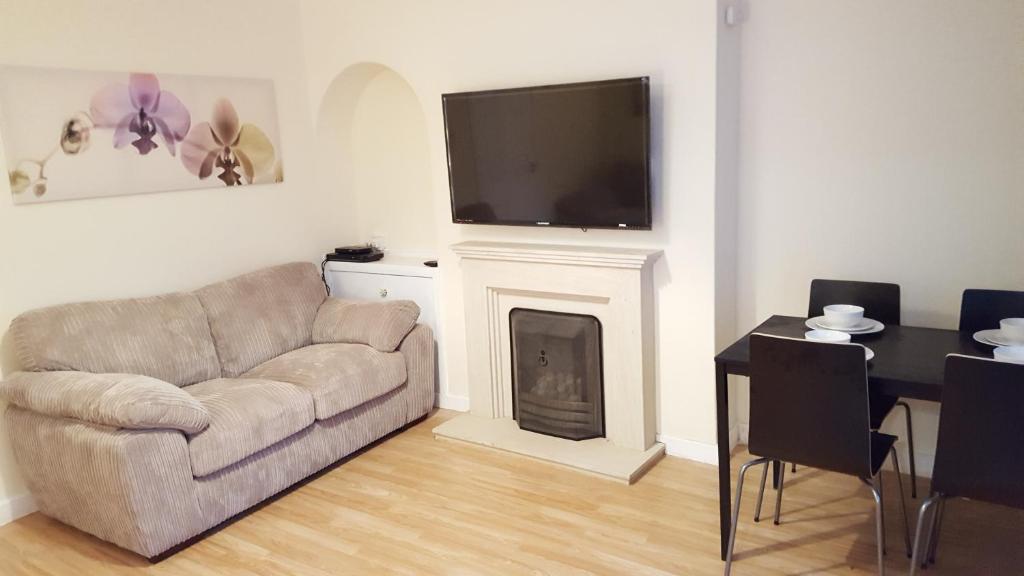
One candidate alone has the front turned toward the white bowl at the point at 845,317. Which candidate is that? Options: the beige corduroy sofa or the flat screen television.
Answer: the beige corduroy sofa

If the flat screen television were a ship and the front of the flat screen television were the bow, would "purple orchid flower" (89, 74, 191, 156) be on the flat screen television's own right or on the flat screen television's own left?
on the flat screen television's own right

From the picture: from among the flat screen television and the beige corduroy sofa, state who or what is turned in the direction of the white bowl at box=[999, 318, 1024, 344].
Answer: the beige corduroy sofa

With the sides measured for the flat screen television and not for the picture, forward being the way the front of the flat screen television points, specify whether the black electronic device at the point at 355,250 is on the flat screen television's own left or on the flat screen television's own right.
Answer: on the flat screen television's own right

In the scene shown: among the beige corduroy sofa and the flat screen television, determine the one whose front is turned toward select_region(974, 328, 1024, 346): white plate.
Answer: the beige corduroy sofa

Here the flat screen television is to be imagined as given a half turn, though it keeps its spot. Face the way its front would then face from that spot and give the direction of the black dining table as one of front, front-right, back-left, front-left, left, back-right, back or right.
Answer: right

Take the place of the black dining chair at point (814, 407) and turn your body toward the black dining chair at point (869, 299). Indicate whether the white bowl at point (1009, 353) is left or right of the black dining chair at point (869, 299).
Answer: right

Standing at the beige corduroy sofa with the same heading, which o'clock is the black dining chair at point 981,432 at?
The black dining chair is roughly at 12 o'clock from the beige corduroy sofa.

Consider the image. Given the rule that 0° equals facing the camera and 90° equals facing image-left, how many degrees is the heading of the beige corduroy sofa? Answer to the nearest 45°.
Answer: approximately 315°

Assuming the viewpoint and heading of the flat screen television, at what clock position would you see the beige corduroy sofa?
The beige corduroy sofa is roughly at 1 o'clock from the flat screen television.

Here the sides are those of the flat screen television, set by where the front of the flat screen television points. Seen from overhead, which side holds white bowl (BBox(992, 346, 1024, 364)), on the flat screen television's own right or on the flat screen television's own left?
on the flat screen television's own left
